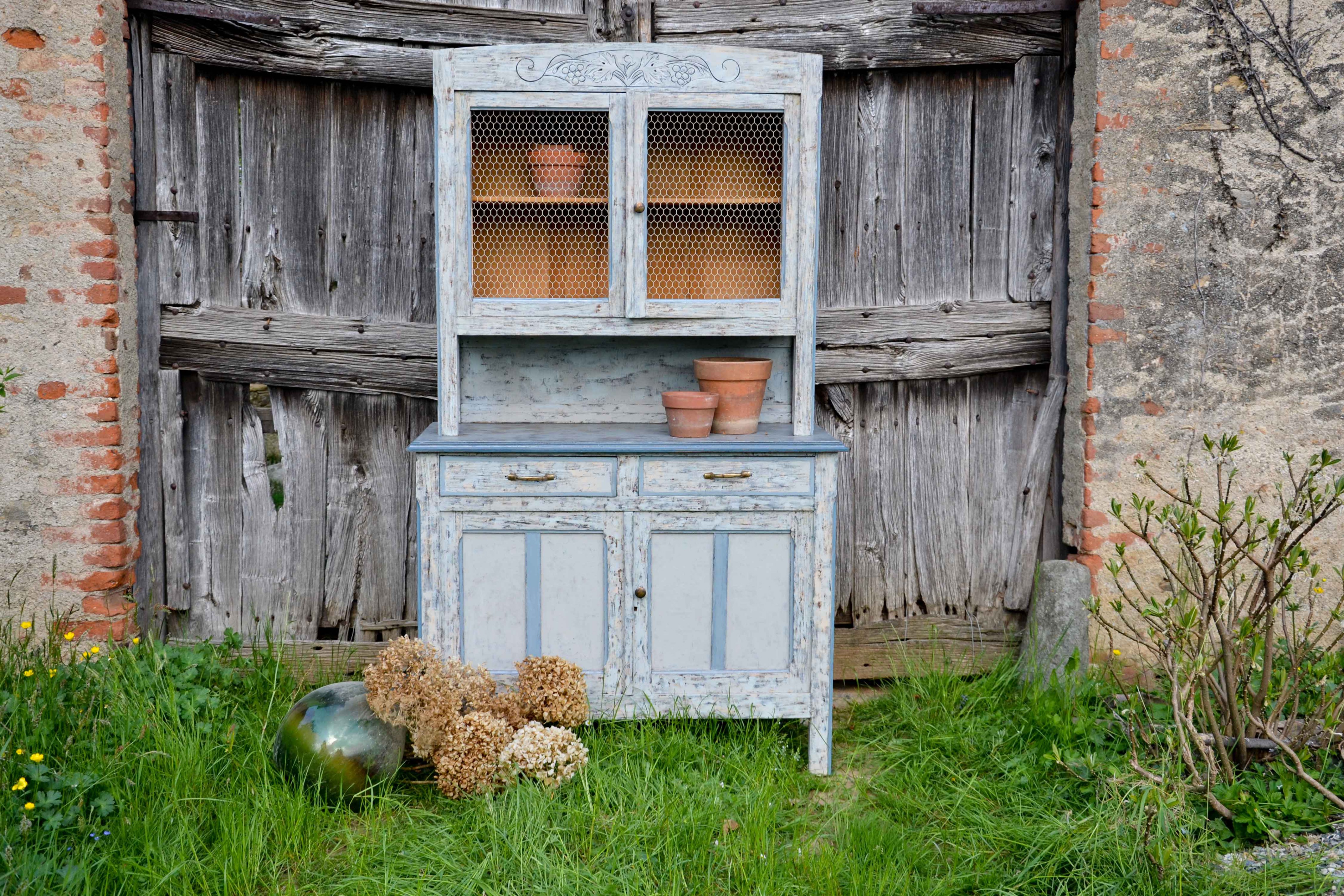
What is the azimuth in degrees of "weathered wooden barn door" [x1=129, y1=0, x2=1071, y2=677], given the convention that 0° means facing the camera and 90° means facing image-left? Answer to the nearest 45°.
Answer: approximately 0°

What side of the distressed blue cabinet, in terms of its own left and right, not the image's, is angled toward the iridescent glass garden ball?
right

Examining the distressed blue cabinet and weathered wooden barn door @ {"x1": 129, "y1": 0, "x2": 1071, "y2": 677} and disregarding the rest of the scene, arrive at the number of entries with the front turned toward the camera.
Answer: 2
